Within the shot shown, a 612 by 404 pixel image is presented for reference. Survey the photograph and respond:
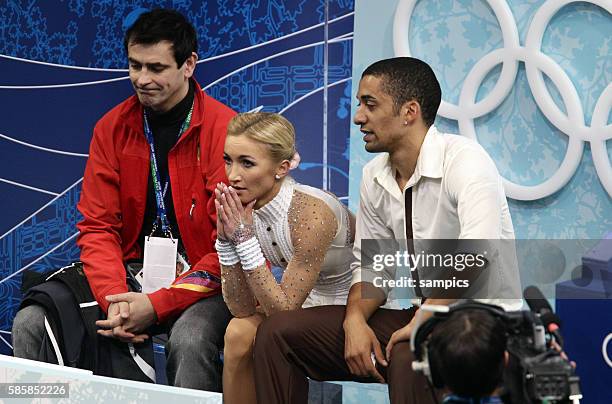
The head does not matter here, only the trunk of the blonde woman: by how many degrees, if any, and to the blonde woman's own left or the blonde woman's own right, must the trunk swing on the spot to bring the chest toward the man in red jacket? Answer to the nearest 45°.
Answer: approximately 90° to the blonde woman's own right

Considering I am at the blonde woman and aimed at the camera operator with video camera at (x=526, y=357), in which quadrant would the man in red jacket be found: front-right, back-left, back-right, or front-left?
back-right

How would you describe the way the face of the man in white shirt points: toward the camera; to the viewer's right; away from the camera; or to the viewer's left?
to the viewer's left

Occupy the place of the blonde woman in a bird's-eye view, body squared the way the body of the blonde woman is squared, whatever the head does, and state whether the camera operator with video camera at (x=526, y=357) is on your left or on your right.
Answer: on your left

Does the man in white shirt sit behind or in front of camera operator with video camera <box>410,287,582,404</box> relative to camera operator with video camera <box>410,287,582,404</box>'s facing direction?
in front

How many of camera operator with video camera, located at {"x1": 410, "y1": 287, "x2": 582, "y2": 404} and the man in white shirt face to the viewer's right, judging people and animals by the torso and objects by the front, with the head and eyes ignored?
0

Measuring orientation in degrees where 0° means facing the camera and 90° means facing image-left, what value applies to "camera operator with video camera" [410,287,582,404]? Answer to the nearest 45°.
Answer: approximately 135°

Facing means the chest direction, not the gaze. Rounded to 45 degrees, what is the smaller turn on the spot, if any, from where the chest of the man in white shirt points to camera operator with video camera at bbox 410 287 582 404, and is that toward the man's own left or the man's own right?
approximately 45° to the man's own left

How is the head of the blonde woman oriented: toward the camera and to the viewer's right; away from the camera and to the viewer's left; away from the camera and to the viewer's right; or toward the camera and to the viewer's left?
toward the camera and to the viewer's left

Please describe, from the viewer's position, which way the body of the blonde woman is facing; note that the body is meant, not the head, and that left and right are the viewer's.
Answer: facing the viewer and to the left of the viewer

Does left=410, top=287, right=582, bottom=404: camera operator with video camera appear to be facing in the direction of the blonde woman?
yes

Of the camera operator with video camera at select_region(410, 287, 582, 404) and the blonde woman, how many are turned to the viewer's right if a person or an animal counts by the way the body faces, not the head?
0
